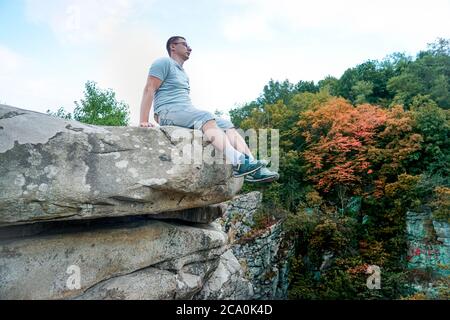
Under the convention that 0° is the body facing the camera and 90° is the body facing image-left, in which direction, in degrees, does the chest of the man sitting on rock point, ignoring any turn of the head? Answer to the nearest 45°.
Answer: approximately 270°

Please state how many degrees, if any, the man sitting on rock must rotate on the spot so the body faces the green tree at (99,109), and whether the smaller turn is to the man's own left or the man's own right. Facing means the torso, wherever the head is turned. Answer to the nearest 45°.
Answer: approximately 90° to the man's own left

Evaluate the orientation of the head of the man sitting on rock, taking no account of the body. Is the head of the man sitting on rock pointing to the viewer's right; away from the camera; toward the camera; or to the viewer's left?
to the viewer's right
